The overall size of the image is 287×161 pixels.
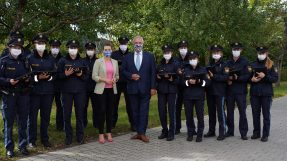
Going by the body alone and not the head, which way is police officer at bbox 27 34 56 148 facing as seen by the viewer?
toward the camera

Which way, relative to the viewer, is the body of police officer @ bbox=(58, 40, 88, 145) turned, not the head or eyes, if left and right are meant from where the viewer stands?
facing the viewer

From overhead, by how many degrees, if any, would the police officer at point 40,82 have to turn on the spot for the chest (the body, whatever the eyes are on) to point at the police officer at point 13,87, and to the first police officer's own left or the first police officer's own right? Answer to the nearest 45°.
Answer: approximately 45° to the first police officer's own right

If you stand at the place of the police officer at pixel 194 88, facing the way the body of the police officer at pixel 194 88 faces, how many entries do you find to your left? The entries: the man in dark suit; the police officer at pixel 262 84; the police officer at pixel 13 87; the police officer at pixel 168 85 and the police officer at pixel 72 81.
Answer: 1

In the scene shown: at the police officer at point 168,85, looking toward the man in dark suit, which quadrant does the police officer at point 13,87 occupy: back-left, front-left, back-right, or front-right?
front-left

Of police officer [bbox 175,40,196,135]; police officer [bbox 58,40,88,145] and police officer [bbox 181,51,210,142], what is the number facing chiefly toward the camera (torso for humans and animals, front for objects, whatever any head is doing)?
3

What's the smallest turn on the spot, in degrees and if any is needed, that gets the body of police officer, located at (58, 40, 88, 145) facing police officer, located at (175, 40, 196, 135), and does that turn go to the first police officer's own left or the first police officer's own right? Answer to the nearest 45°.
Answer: approximately 90° to the first police officer's own left

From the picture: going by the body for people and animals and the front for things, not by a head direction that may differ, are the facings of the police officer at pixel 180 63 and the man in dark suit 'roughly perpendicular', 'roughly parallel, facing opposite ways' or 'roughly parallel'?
roughly parallel

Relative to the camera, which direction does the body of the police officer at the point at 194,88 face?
toward the camera

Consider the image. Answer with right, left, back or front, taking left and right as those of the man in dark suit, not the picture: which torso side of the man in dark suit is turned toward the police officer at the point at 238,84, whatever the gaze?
left

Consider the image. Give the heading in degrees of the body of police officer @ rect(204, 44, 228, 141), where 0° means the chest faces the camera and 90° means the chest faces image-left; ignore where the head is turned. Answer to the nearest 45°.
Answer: approximately 45°

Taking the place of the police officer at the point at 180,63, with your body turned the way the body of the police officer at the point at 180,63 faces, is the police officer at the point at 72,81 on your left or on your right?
on your right

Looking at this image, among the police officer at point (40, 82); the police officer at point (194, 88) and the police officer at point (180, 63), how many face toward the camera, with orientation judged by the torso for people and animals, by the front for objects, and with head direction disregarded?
3

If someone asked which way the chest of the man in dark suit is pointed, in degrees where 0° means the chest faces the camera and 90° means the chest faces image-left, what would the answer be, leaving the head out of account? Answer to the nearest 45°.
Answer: approximately 0°

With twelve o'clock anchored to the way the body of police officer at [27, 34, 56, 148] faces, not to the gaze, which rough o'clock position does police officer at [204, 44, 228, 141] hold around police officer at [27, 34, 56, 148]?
police officer at [204, 44, 228, 141] is roughly at 9 o'clock from police officer at [27, 34, 56, 148].
